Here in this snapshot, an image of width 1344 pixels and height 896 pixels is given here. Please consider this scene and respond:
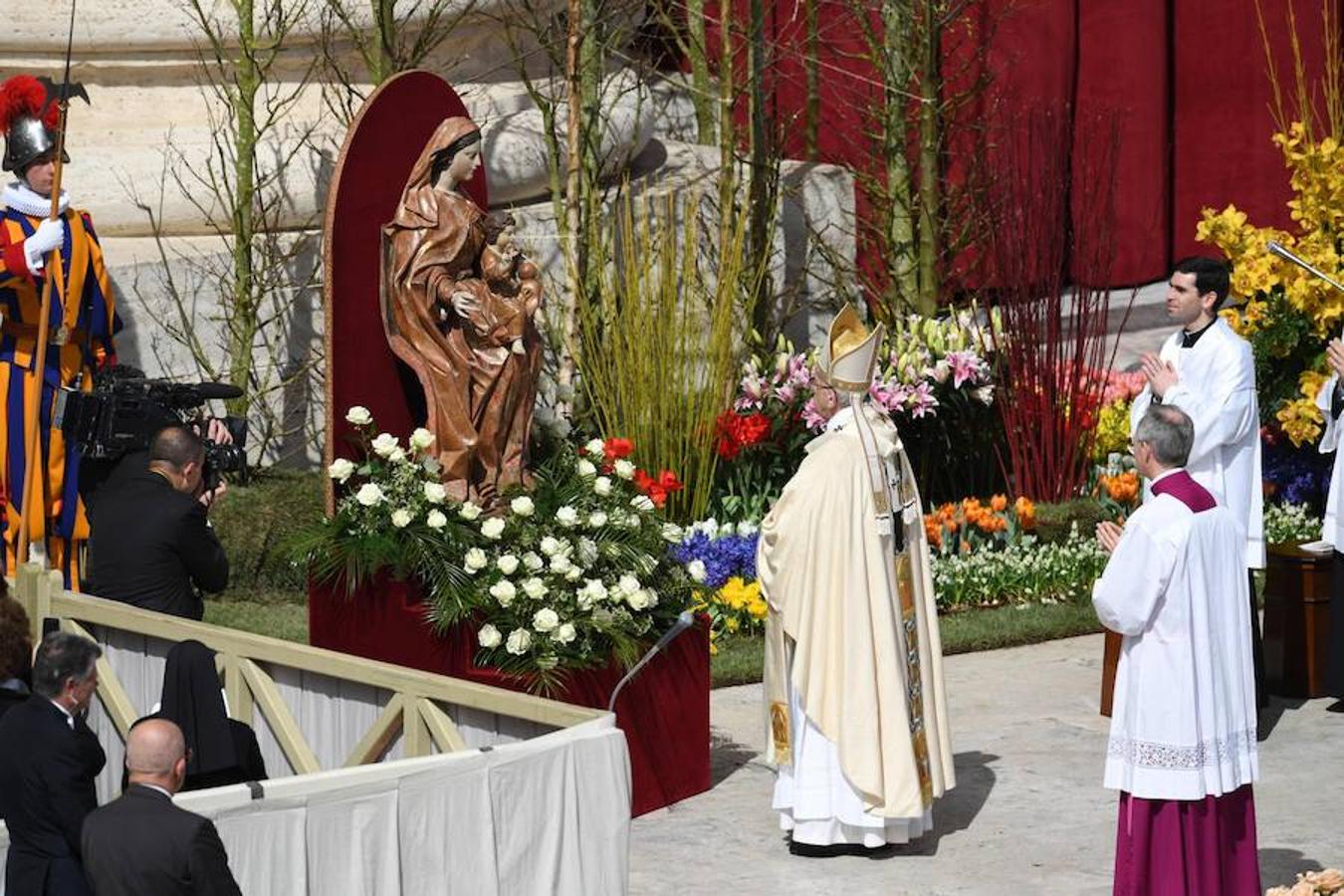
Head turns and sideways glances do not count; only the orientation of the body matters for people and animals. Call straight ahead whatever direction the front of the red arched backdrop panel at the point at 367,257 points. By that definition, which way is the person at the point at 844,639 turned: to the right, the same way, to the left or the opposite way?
the opposite way

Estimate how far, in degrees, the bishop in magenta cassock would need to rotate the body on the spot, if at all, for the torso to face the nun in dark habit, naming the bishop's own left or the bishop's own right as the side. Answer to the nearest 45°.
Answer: approximately 45° to the bishop's own left

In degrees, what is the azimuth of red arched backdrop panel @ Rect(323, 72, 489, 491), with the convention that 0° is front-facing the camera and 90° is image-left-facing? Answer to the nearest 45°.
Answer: approximately 315°

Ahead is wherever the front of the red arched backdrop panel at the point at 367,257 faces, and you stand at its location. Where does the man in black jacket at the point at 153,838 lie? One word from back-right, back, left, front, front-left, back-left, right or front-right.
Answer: front-right

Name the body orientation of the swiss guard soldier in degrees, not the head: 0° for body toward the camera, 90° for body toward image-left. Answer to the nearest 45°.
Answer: approximately 315°

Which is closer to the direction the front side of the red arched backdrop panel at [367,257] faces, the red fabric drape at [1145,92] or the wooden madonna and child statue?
the wooden madonna and child statue

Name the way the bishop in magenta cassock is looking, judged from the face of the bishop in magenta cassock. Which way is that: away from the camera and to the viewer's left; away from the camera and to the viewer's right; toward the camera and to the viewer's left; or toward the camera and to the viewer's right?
away from the camera and to the viewer's left

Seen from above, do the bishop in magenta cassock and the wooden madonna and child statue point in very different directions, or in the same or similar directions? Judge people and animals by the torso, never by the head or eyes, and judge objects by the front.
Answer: very different directions

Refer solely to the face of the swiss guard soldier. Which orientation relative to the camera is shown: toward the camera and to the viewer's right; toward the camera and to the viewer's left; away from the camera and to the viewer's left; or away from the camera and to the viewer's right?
toward the camera and to the viewer's right

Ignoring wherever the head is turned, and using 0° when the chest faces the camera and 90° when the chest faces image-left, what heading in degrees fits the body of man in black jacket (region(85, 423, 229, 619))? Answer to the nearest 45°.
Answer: approximately 225°

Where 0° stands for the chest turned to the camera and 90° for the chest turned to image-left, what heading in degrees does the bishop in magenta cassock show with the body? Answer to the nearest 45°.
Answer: approximately 135°

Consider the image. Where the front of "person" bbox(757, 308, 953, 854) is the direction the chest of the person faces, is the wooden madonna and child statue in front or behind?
in front
